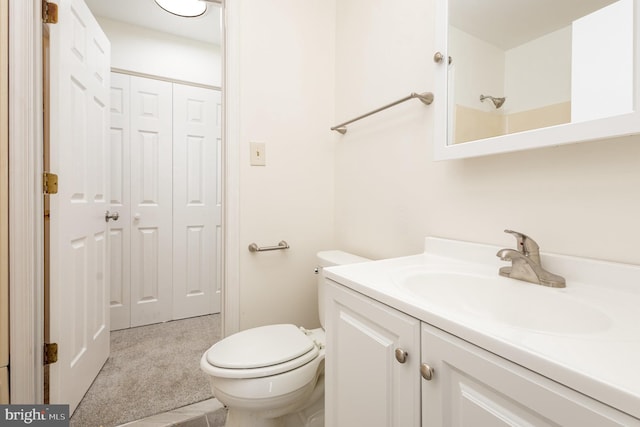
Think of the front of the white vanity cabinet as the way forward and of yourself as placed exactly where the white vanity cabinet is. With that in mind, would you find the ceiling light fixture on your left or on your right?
on your right

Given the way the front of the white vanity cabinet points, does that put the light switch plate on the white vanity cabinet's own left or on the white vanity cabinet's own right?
on the white vanity cabinet's own right

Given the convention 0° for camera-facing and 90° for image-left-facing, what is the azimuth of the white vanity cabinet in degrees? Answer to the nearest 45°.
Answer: approximately 45°

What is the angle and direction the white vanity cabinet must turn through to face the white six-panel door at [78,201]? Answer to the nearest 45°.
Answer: approximately 45° to its right

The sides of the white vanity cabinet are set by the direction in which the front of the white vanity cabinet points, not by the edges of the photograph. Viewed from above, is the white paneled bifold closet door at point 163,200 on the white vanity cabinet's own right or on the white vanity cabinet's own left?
on the white vanity cabinet's own right
